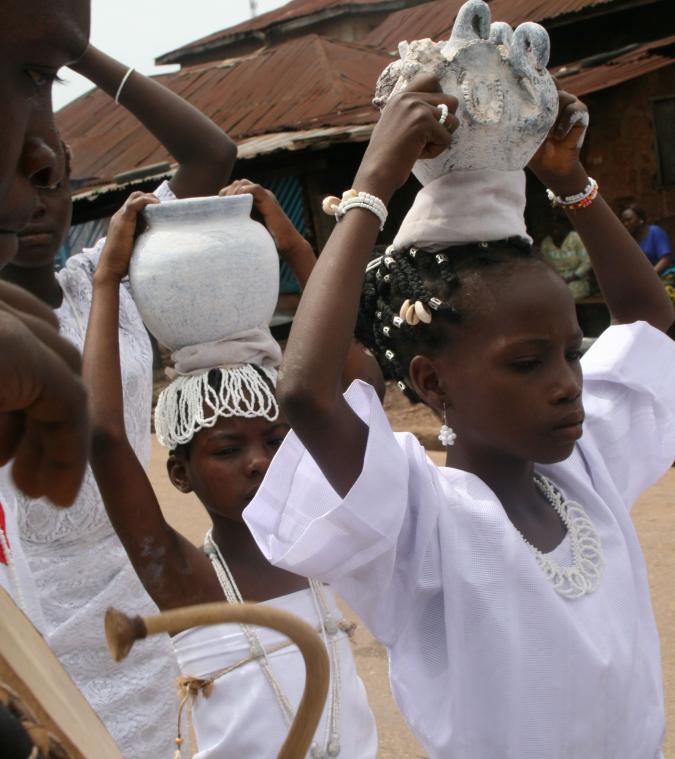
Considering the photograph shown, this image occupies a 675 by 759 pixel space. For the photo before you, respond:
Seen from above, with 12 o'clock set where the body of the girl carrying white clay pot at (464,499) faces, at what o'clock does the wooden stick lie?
The wooden stick is roughly at 2 o'clock from the girl carrying white clay pot.

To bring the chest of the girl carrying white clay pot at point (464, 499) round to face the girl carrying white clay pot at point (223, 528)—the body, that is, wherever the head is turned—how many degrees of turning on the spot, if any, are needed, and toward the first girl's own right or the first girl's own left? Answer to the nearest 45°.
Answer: approximately 180°

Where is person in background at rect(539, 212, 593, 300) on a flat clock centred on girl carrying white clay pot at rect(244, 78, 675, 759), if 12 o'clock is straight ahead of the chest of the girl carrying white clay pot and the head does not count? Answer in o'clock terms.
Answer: The person in background is roughly at 8 o'clock from the girl carrying white clay pot.

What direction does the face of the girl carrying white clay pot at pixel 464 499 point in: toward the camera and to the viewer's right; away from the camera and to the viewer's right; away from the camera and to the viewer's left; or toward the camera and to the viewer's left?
toward the camera and to the viewer's right

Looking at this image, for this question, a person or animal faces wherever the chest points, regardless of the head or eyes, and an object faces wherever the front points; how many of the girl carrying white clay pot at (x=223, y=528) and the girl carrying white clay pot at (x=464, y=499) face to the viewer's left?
0

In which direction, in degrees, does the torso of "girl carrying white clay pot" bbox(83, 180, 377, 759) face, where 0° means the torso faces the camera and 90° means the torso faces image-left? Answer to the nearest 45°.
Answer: approximately 315°

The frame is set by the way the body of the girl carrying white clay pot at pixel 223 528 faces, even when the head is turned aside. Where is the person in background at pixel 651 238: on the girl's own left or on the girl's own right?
on the girl's own left

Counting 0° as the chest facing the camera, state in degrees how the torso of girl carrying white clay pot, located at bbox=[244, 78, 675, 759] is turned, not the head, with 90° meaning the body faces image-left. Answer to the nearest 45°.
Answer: approximately 315°

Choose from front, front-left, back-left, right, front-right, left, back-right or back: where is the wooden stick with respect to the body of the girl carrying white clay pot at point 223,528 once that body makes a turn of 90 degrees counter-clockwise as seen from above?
back-right
